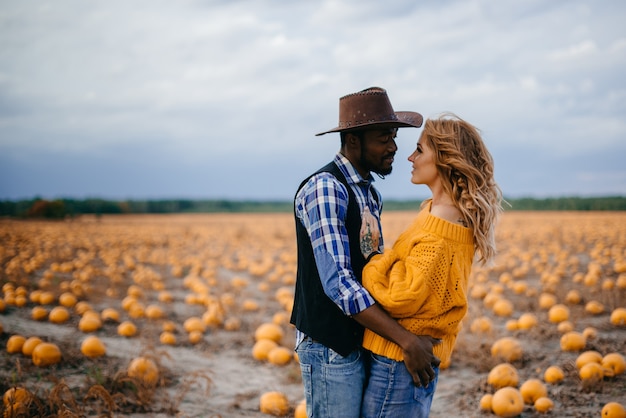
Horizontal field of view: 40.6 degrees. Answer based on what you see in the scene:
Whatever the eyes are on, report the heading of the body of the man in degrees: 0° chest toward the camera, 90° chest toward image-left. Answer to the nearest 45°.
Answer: approximately 270°

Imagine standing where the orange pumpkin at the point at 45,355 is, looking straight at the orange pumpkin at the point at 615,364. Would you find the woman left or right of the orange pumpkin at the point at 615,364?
right

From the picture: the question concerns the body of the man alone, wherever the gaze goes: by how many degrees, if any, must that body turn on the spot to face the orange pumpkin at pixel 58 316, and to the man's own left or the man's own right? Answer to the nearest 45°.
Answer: approximately 135° to the man's own left

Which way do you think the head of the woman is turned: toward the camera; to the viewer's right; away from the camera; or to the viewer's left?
to the viewer's left

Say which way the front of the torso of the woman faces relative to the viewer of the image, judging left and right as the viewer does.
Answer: facing to the left of the viewer

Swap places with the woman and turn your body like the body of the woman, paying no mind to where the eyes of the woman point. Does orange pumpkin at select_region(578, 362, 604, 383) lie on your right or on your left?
on your right

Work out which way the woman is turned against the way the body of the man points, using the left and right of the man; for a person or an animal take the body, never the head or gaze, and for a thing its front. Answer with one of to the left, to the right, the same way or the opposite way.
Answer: the opposite way

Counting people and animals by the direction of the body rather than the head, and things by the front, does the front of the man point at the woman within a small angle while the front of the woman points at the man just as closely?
yes
